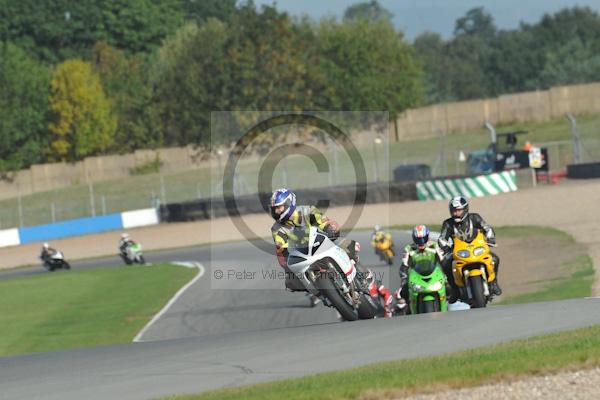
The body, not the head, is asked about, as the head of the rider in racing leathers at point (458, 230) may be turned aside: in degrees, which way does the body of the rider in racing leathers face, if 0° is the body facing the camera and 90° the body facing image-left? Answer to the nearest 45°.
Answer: approximately 0°

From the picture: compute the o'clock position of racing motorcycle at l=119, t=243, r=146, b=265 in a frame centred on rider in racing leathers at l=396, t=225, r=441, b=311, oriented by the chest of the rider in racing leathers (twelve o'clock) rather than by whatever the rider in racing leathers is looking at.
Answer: The racing motorcycle is roughly at 5 o'clock from the rider in racing leathers.

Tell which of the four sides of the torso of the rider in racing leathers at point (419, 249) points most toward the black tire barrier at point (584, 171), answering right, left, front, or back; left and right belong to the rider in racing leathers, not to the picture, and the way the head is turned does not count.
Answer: back

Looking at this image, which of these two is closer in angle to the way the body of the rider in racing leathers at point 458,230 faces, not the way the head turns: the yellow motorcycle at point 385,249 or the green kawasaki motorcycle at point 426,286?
the green kawasaki motorcycle

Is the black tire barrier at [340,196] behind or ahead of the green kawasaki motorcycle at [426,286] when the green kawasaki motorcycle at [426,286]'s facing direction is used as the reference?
behind
